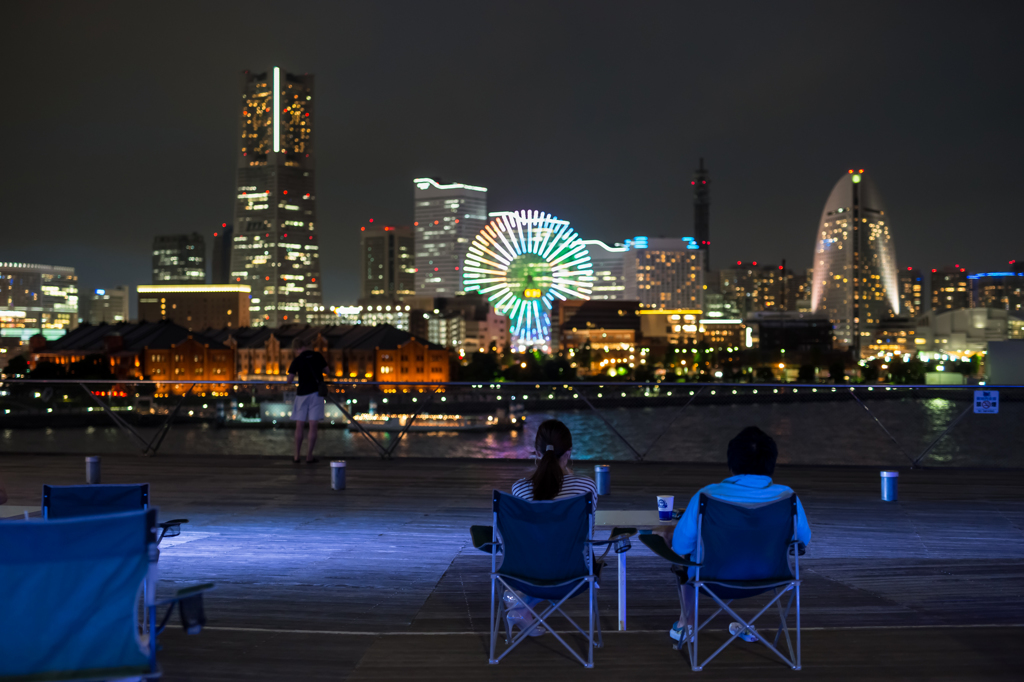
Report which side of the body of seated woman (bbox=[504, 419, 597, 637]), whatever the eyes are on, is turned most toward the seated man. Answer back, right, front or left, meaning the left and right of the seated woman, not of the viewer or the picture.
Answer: right

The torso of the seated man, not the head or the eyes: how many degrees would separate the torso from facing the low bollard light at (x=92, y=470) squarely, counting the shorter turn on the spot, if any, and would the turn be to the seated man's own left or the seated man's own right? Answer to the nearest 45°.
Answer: approximately 45° to the seated man's own left

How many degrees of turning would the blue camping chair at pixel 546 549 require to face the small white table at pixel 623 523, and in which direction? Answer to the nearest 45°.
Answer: approximately 45° to its right

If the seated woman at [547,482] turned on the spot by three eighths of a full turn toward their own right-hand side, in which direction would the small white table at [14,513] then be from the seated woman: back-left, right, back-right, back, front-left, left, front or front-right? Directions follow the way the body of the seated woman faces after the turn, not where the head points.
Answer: back-right

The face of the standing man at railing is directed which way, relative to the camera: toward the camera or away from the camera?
away from the camera

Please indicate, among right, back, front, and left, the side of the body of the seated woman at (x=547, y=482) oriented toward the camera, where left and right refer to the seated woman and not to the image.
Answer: back

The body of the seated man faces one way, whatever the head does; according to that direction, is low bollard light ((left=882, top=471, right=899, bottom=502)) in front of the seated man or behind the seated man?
in front

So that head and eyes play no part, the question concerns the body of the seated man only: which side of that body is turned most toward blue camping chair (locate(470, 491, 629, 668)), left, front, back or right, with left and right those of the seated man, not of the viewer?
left

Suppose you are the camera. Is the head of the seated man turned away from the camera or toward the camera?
away from the camera

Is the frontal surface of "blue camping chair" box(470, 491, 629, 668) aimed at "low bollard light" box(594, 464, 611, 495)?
yes

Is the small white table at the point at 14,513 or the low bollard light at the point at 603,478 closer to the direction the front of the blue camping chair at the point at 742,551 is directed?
the low bollard light

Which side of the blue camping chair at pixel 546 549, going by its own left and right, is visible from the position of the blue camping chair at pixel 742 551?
right

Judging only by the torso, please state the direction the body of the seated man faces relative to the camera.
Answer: away from the camera

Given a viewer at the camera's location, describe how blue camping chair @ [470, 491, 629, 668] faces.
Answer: facing away from the viewer

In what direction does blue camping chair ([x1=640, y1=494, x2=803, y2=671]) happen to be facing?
away from the camera

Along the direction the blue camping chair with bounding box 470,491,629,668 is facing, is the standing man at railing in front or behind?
in front

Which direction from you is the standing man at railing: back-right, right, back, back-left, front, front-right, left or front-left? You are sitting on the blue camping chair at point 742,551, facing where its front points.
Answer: front-left
